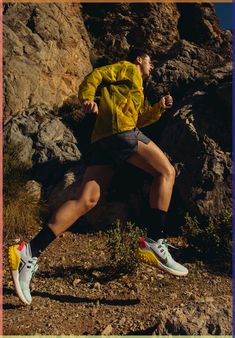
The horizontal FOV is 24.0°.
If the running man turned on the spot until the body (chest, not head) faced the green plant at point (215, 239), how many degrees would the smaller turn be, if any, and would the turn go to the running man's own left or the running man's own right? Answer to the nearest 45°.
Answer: approximately 45° to the running man's own left

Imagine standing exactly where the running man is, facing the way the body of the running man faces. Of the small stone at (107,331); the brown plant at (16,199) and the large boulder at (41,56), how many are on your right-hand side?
1

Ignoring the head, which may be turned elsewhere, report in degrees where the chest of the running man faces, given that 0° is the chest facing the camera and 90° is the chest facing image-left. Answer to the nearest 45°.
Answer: approximately 270°

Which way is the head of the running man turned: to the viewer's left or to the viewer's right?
to the viewer's right

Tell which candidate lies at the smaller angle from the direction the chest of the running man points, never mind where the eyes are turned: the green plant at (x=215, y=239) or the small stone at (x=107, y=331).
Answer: the green plant

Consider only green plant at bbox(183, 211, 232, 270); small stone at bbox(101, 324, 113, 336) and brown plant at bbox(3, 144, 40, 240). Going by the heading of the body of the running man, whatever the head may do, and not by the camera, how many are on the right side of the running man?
1

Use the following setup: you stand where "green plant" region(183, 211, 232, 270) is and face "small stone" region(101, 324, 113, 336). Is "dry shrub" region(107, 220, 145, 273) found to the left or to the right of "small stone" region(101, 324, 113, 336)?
right

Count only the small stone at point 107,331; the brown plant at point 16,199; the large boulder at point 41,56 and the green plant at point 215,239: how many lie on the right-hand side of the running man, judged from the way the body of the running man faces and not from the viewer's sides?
1

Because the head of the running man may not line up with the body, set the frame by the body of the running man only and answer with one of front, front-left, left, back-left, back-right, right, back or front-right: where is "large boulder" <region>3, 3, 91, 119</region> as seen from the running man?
left
